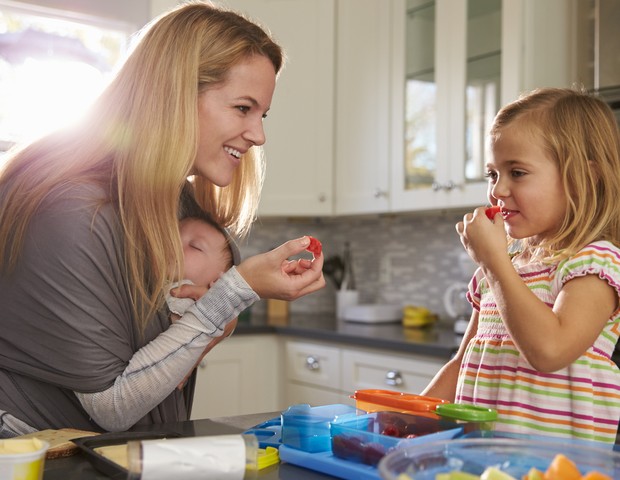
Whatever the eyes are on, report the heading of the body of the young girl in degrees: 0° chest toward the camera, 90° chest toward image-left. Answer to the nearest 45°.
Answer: approximately 45°

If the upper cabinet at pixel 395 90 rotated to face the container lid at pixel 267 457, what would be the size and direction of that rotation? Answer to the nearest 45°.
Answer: approximately 45° to its left

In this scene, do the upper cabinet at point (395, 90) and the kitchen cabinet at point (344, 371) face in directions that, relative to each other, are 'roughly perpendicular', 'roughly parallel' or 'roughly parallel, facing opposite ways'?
roughly parallel

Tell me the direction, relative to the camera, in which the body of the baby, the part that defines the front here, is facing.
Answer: to the viewer's left

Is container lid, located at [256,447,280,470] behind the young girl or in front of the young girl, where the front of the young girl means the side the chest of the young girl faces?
in front

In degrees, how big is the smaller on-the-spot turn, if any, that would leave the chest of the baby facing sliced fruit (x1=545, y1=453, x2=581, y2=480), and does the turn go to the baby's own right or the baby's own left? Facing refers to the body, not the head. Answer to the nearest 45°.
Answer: approximately 90° to the baby's own left

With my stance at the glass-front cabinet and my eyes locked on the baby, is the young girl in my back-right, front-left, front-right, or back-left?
front-left

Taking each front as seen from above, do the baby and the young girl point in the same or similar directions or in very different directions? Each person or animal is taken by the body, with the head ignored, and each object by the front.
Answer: same or similar directions

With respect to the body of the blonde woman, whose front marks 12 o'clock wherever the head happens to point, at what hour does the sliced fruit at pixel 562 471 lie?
The sliced fruit is roughly at 2 o'clock from the blonde woman.

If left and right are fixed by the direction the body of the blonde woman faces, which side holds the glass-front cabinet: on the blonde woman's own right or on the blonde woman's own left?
on the blonde woman's own left

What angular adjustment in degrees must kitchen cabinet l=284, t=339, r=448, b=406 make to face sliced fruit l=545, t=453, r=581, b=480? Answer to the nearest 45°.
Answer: approximately 45° to its left

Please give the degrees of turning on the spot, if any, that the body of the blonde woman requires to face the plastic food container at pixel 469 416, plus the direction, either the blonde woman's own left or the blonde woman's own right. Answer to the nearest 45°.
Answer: approximately 45° to the blonde woman's own right

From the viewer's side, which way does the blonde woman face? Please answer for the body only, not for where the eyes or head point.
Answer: to the viewer's right
